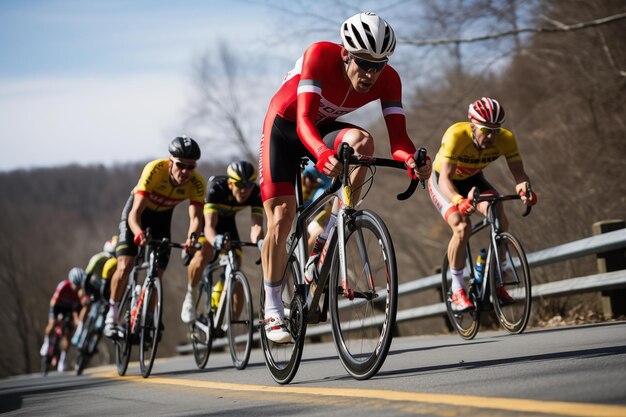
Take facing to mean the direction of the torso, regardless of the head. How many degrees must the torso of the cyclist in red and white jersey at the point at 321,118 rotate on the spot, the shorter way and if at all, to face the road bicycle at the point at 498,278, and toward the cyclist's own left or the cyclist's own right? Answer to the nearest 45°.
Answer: approximately 90° to the cyclist's own left

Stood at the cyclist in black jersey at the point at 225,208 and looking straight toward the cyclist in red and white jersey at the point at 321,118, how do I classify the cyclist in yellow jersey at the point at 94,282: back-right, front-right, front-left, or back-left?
back-right

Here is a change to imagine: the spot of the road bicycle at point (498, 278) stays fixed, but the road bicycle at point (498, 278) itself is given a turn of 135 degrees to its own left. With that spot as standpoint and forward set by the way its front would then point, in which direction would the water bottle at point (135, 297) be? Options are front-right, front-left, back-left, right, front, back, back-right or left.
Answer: left

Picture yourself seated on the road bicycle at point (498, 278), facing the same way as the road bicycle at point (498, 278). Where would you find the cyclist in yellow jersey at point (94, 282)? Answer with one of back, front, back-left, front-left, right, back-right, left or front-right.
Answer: back

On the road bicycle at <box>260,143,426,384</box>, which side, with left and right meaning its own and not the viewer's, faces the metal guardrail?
left
